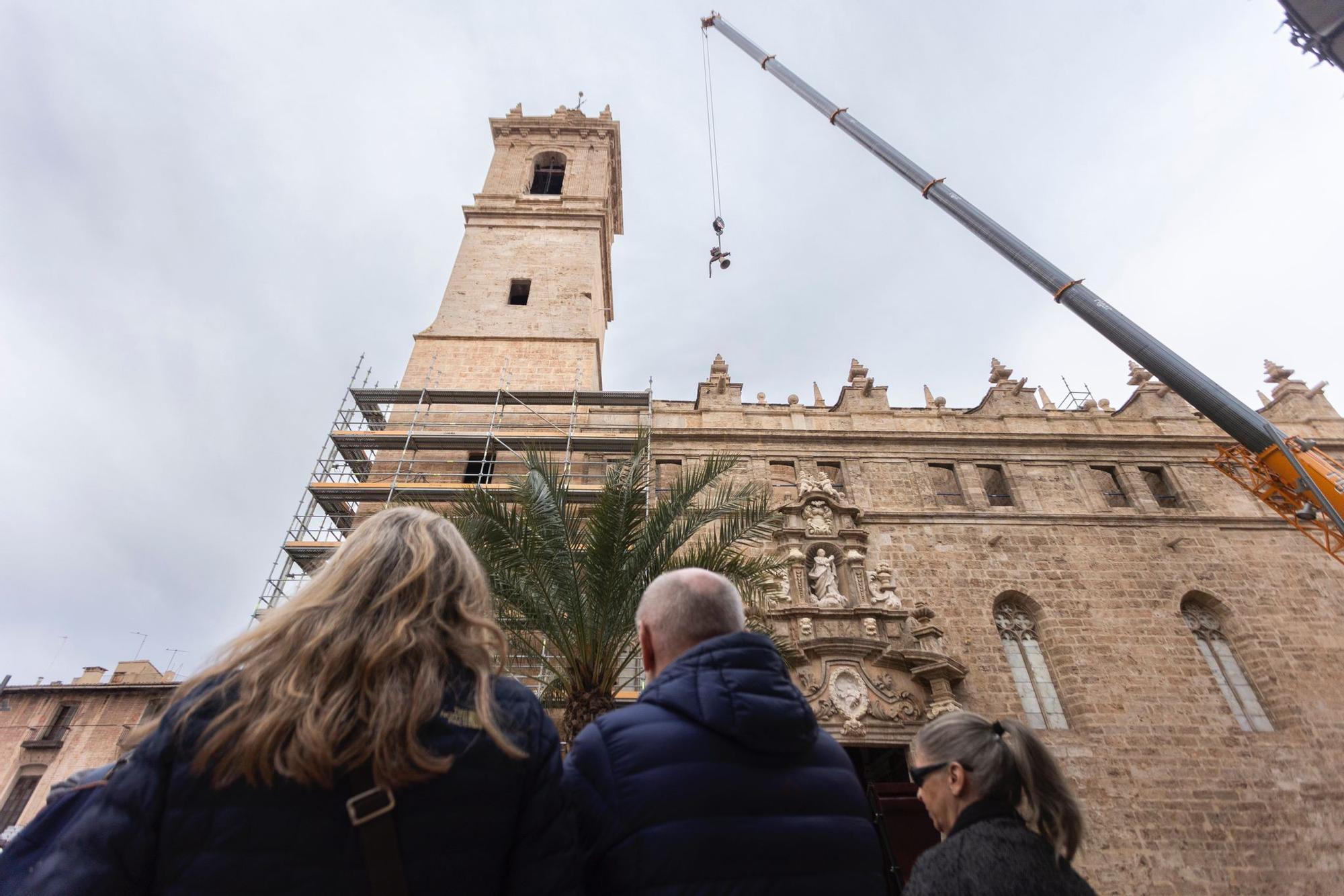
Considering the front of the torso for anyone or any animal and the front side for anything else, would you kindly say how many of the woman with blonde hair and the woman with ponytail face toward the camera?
0

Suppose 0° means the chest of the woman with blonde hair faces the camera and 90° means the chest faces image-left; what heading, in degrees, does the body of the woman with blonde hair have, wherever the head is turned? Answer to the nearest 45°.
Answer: approximately 180°

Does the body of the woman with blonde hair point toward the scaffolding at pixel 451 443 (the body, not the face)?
yes

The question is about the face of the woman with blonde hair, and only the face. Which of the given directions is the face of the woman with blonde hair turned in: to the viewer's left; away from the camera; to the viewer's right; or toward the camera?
away from the camera

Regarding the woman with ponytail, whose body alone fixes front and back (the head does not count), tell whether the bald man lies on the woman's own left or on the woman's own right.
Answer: on the woman's own left

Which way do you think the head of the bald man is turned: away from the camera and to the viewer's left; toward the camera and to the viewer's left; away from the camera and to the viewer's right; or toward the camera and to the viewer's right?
away from the camera and to the viewer's left

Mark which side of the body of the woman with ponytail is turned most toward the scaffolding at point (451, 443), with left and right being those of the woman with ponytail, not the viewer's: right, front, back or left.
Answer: front

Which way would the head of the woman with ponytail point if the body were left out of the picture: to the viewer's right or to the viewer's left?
to the viewer's left

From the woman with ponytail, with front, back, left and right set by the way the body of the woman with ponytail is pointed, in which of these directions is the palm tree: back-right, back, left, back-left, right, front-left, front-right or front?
front

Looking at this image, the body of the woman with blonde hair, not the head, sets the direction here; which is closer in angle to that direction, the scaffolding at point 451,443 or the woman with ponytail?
the scaffolding

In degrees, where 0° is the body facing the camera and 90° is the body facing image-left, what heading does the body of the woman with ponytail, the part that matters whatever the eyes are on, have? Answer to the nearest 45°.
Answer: approximately 135°

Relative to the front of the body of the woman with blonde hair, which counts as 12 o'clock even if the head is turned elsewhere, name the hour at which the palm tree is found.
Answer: The palm tree is roughly at 1 o'clock from the woman with blonde hair.

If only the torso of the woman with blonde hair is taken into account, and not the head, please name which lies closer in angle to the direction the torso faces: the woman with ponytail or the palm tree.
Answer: the palm tree
